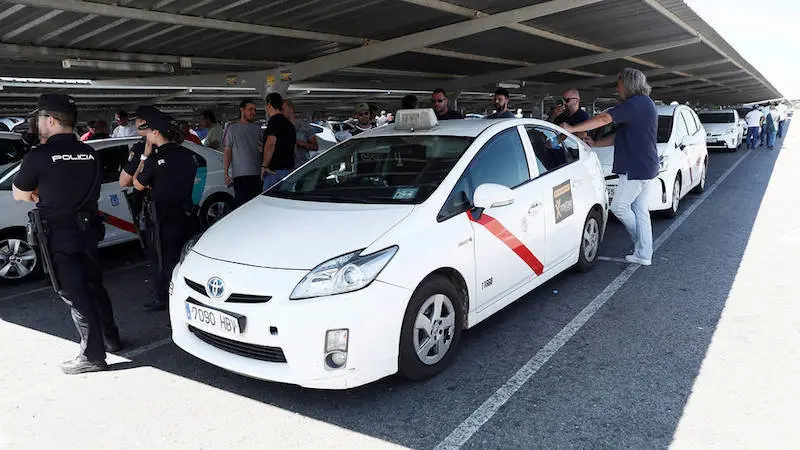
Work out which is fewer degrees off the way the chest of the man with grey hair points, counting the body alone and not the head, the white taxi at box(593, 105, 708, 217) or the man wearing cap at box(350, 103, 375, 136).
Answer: the man wearing cap

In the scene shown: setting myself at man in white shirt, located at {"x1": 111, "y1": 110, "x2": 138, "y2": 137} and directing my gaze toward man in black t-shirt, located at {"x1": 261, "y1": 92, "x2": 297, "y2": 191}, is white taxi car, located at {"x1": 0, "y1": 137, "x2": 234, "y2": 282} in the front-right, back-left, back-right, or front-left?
front-right

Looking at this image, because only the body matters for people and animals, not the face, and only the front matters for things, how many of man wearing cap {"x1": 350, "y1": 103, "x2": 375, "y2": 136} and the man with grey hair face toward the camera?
1

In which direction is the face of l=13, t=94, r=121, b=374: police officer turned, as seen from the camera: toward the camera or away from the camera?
away from the camera

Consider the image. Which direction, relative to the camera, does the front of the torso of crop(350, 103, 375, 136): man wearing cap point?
toward the camera

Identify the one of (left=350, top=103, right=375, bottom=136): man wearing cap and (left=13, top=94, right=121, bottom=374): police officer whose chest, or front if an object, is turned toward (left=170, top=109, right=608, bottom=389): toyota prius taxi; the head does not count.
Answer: the man wearing cap

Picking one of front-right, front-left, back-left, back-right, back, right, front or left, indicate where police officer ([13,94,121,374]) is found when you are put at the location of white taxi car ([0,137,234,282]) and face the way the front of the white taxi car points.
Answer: front-left

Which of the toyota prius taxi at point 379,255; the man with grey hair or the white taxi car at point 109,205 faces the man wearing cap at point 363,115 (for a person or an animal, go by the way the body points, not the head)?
the man with grey hair

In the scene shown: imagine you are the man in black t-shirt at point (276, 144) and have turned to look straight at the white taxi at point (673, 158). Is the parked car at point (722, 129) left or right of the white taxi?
left

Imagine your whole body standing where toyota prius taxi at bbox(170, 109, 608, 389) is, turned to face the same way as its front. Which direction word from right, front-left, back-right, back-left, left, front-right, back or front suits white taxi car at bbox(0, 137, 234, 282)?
right

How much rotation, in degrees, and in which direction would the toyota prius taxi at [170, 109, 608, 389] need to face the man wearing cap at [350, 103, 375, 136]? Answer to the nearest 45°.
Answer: approximately 135° to its right

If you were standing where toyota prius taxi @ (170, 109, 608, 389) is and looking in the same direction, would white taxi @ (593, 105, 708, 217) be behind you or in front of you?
behind

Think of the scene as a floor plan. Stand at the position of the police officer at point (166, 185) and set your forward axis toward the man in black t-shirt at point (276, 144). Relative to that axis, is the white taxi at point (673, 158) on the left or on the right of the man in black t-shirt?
right

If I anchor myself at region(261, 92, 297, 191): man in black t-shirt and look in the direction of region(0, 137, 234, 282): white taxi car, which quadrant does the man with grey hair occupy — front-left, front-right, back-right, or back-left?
back-left

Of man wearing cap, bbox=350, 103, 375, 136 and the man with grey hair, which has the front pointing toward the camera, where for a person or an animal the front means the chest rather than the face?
the man wearing cap

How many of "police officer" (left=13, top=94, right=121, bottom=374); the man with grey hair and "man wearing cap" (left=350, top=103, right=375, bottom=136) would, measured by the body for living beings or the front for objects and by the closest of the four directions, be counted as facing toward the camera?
1

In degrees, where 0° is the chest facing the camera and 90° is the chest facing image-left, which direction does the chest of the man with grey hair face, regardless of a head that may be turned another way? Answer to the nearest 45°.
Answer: approximately 135°

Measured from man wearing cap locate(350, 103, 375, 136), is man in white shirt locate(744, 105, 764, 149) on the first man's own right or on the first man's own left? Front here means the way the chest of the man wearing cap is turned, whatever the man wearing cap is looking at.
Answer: on the first man's own left

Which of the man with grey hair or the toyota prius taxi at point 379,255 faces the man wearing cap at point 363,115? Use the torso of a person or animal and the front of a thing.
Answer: the man with grey hair

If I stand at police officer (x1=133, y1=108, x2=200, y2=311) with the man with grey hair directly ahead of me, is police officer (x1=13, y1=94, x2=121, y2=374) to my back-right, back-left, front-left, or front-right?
back-right
